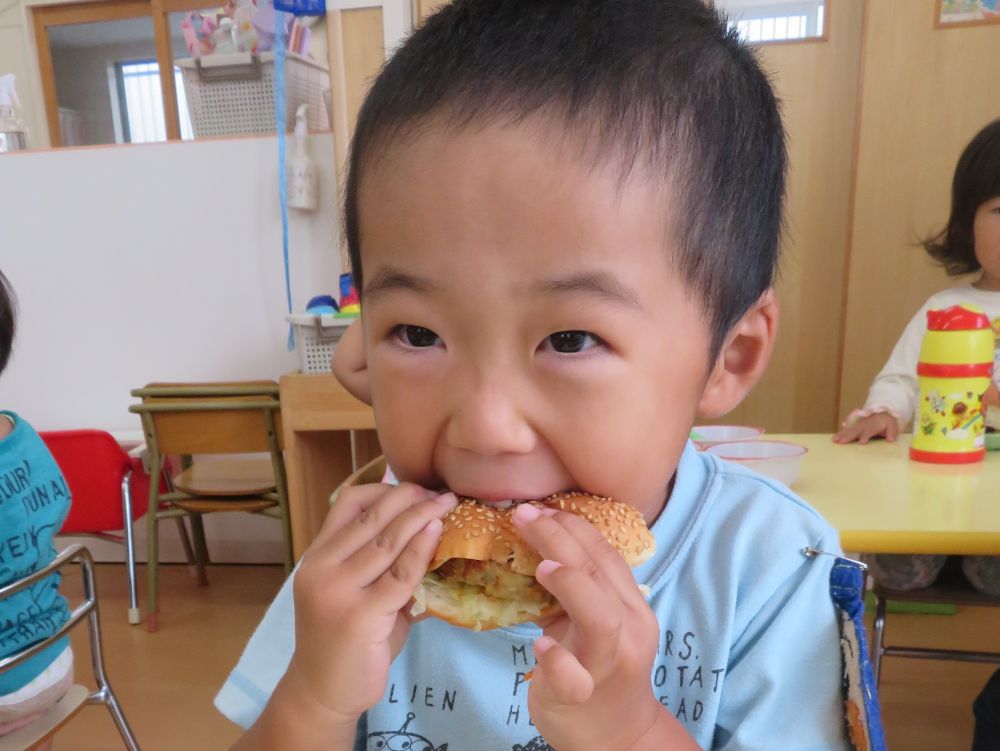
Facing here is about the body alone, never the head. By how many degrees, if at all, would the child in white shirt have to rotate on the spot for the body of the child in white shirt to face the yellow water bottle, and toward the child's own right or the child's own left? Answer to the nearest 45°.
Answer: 0° — they already face it

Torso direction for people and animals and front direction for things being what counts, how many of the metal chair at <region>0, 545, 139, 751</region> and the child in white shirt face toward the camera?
1

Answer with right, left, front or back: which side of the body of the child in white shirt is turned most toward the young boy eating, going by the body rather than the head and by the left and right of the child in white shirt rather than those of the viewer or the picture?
front

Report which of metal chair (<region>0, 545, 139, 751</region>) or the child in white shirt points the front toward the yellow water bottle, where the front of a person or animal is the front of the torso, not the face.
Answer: the child in white shirt

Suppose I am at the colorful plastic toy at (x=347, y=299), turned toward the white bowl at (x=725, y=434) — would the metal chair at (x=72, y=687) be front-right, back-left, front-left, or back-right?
front-right

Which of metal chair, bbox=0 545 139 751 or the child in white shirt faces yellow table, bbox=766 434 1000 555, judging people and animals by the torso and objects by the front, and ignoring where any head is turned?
the child in white shirt

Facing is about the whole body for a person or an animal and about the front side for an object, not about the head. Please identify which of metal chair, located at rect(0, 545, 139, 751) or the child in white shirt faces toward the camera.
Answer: the child in white shirt

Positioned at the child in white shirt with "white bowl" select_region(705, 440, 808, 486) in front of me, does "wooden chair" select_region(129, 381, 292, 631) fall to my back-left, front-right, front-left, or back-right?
front-right

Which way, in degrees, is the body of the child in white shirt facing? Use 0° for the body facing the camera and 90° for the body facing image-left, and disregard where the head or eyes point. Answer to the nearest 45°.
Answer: approximately 0°
